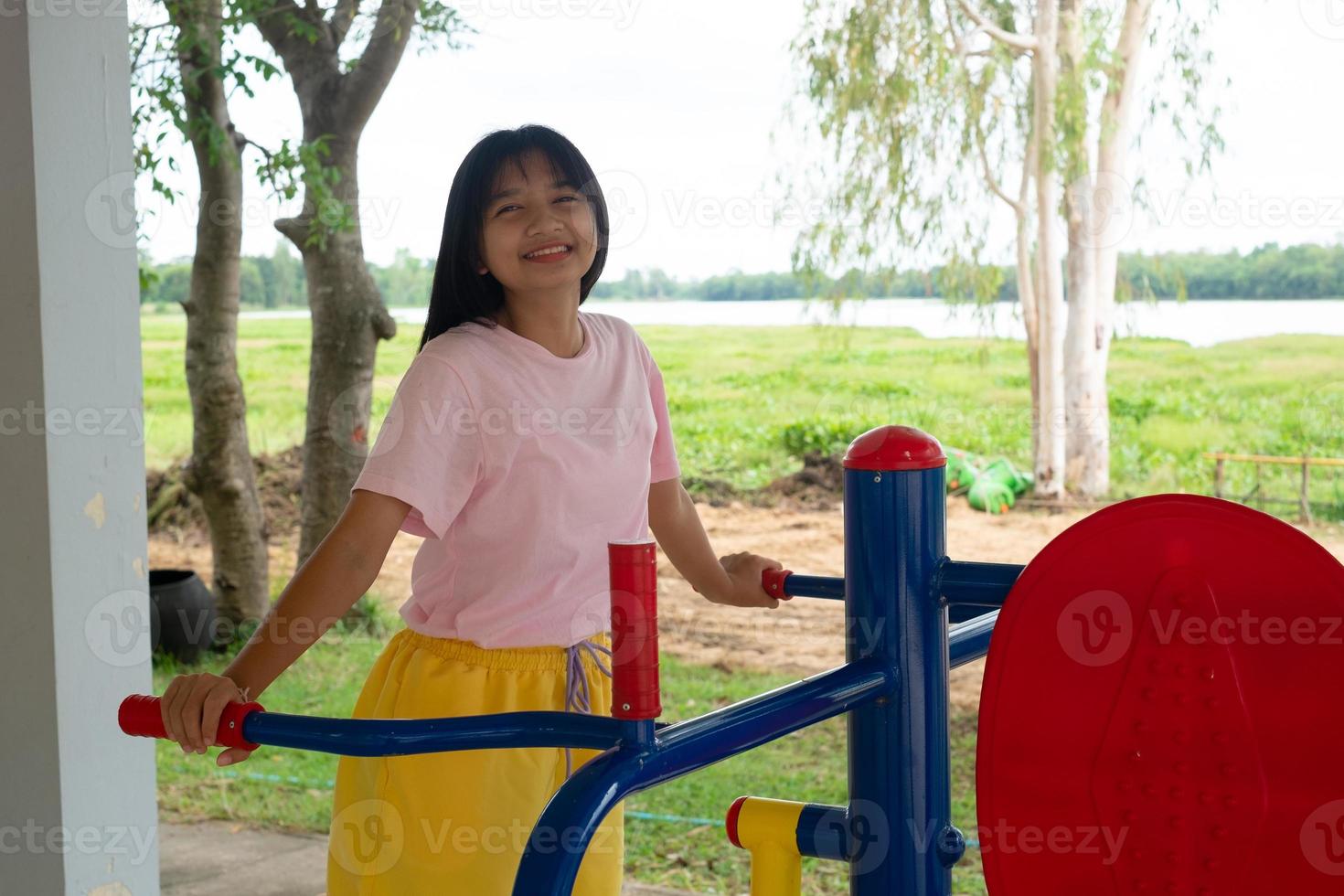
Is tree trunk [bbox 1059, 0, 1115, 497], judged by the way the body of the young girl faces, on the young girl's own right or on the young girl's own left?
on the young girl's own left

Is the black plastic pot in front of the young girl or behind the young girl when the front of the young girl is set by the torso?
behind

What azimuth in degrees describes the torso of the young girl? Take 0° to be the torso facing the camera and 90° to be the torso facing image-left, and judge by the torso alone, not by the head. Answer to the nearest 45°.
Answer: approximately 315°
